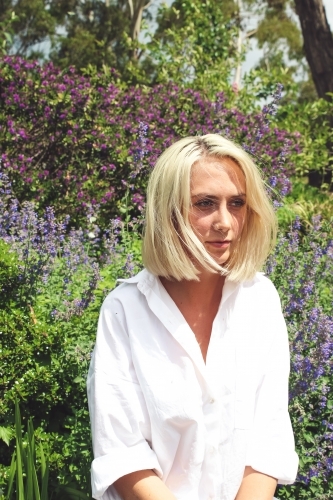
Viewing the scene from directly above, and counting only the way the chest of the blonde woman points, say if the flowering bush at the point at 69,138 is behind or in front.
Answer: behind

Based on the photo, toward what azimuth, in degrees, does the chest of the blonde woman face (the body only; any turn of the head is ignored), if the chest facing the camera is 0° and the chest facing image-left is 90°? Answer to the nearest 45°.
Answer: approximately 315°
